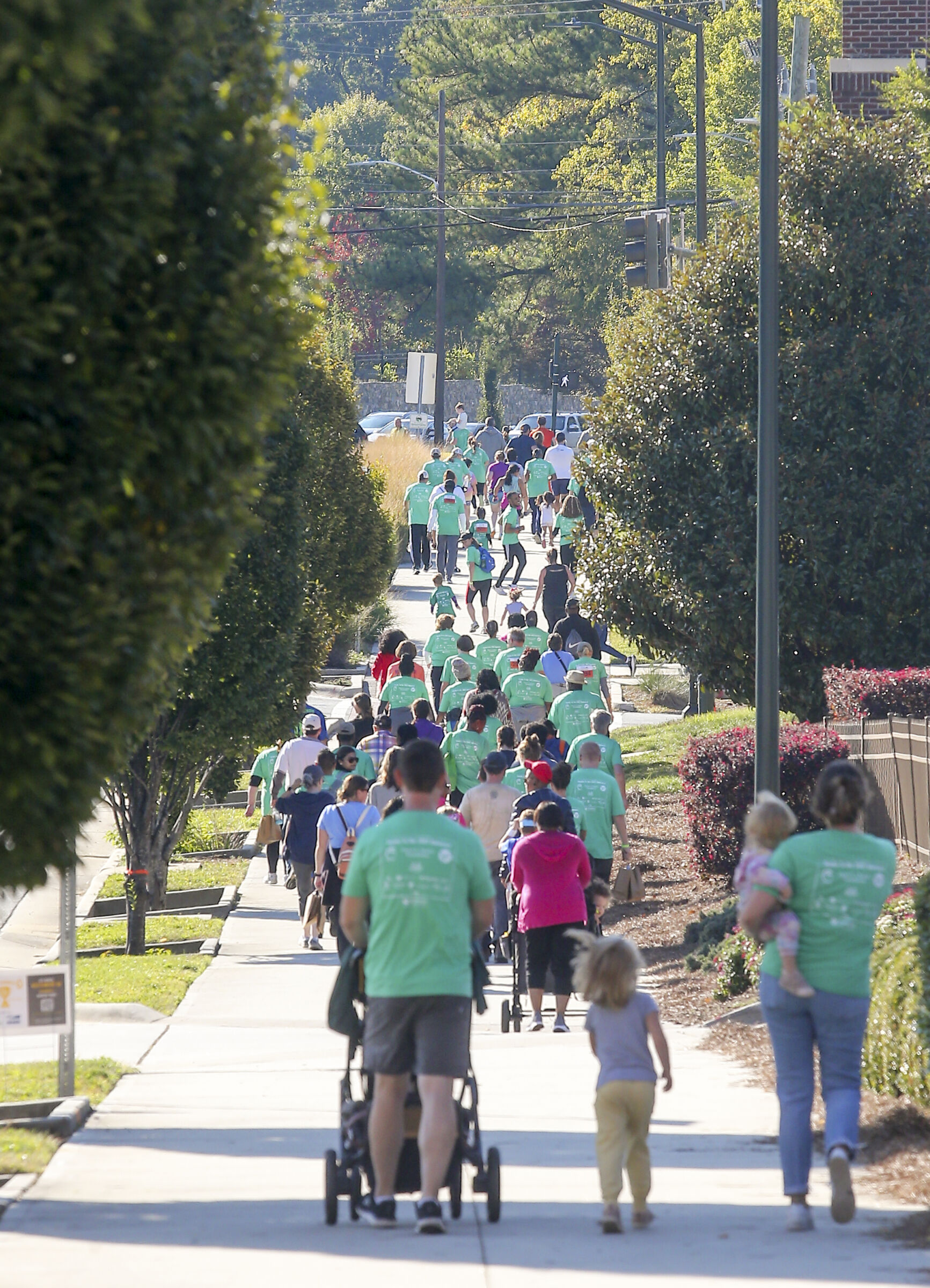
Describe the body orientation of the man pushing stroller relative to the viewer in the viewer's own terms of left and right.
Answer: facing away from the viewer

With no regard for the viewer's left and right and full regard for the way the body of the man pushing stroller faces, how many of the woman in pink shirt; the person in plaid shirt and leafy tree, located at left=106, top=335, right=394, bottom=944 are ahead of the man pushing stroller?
3

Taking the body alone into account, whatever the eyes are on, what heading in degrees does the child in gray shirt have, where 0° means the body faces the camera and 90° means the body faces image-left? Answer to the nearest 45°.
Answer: approximately 180°

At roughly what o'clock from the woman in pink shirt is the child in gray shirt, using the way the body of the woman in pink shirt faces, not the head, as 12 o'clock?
The child in gray shirt is roughly at 6 o'clock from the woman in pink shirt.

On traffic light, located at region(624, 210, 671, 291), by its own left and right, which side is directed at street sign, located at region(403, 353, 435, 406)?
right

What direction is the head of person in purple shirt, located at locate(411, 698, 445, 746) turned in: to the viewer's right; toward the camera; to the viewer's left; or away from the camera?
away from the camera

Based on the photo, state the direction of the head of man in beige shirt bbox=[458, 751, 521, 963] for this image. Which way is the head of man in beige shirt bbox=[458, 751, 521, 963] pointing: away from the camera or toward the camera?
away from the camera

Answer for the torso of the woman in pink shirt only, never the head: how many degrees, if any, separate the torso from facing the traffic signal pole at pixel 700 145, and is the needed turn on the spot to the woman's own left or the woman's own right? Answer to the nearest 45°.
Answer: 0° — they already face it

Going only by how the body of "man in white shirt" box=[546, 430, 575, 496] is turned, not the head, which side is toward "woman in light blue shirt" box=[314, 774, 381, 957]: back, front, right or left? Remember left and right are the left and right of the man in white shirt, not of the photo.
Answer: back
